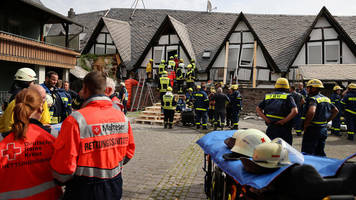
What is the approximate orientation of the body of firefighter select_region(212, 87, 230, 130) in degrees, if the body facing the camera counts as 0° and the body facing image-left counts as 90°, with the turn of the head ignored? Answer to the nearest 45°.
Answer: approximately 180°

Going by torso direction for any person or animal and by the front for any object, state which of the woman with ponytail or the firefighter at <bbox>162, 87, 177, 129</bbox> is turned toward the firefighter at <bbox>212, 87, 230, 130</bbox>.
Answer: the woman with ponytail

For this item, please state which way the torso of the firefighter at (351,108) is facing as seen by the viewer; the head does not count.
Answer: away from the camera

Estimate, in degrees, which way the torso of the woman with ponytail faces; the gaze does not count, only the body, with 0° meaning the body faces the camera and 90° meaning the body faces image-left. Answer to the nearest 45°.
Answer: approximately 225°
